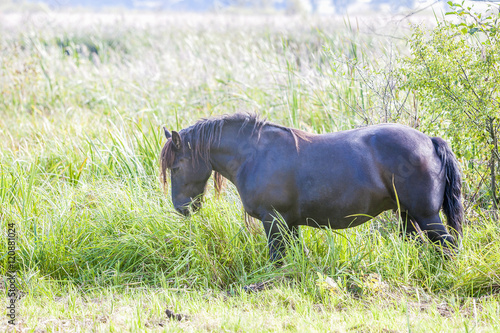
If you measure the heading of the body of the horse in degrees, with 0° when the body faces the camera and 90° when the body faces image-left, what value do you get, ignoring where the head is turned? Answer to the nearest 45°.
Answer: approximately 90°

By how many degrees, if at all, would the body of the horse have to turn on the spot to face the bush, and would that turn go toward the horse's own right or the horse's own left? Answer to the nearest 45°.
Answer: approximately 135° to the horse's own right
